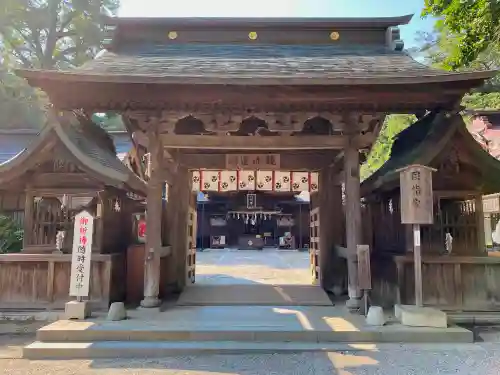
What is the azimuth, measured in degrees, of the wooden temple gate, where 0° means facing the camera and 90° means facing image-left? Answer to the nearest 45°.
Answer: approximately 0°

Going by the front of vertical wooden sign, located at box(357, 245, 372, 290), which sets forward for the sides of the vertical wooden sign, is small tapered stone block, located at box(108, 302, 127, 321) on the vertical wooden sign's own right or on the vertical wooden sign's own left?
on the vertical wooden sign's own right

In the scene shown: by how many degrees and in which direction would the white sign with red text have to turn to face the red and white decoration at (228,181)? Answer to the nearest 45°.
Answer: approximately 135° to its left

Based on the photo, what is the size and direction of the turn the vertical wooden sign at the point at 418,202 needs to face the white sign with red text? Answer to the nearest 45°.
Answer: approximately 90° to its right

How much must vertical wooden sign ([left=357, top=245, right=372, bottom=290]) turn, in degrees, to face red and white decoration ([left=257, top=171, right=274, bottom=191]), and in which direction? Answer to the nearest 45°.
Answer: approximately 135° to its right

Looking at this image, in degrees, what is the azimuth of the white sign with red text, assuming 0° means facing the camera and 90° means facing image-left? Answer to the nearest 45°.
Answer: approximately 0°

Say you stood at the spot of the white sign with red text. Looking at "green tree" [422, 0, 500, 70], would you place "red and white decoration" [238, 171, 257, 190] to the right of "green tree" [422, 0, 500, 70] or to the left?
left

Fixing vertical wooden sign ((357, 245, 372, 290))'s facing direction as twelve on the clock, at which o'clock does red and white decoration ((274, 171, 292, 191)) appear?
The red and white decoration is roughly at 5 o'clock from the vertical wooden sign.

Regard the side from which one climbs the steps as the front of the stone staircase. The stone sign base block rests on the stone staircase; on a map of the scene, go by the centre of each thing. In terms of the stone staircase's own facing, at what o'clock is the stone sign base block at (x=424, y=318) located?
The stone sign base block is roughly at 9 o'clock from the stone staircase.
